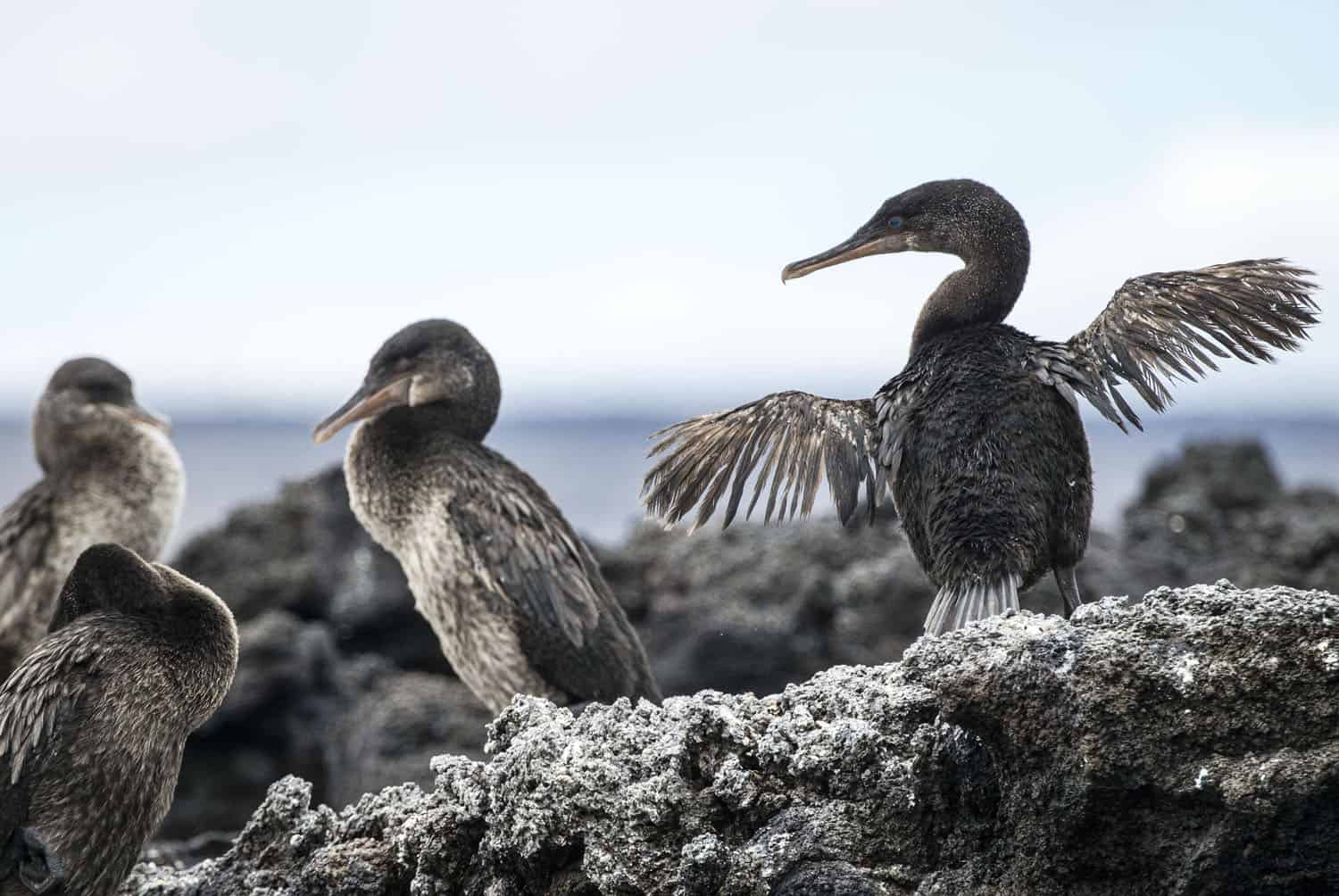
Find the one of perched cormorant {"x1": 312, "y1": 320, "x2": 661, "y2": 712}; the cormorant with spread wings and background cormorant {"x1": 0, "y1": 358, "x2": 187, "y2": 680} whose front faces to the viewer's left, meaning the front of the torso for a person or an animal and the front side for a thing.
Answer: the perched cormorant

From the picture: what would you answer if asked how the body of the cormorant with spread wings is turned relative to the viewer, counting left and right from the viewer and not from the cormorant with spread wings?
facing away from the viewer

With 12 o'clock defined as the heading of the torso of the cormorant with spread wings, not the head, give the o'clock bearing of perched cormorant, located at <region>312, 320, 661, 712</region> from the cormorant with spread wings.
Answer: The perched cormorant is roughly at 10 o'clock from the cormorant with spread wings.

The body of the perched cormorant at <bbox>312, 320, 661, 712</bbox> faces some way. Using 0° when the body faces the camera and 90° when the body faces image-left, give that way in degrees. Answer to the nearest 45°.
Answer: approximately 90°

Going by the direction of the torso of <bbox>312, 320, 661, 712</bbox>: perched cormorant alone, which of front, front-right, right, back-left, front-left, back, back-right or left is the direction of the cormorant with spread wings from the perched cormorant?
back-left

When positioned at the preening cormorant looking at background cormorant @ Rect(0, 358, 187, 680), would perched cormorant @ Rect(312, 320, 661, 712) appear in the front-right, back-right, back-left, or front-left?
front-right

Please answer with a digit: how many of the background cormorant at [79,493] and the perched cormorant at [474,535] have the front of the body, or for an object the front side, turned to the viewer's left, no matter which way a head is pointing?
1

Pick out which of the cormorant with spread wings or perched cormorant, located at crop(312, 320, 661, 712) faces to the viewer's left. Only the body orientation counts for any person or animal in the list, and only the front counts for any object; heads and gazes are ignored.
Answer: the perched cormorant
